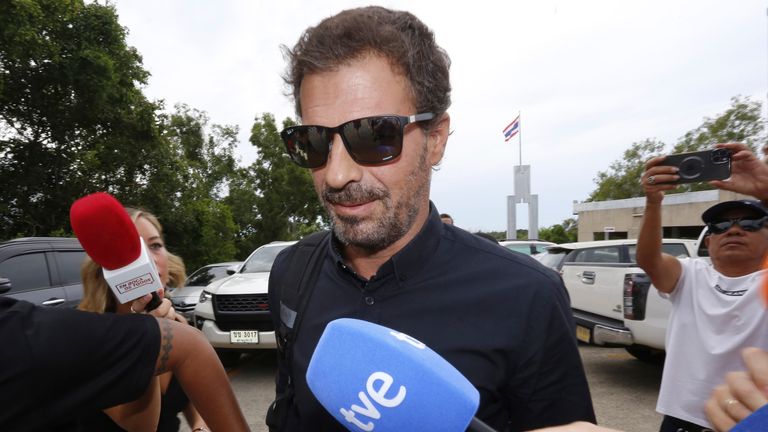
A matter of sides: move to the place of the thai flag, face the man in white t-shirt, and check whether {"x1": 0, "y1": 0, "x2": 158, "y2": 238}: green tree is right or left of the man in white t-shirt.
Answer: right

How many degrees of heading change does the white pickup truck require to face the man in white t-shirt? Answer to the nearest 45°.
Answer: approximately 135° to its right

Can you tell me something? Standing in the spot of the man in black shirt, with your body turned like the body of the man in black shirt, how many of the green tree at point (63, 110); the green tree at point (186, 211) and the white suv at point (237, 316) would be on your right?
3

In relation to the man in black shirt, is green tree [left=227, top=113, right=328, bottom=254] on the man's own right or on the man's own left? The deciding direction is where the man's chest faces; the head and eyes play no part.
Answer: on the man's own right

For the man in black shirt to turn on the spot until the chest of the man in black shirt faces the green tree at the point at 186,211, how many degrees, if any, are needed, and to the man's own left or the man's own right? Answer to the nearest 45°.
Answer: approximately 90° to the man's own right

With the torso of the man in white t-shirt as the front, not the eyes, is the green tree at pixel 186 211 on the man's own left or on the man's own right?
on the man's own right

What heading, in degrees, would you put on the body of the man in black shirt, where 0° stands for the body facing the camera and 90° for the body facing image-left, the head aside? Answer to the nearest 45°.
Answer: approximately 45°

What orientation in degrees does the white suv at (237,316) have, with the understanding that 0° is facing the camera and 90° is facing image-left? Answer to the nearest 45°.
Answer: approximately 45°

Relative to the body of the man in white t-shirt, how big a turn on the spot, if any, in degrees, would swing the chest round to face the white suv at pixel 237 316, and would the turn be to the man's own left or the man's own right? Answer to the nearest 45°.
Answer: approximately 90° to the man's own right

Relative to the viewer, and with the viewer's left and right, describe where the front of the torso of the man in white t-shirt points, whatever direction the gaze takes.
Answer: facing the viewer

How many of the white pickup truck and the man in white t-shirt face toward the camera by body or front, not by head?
1

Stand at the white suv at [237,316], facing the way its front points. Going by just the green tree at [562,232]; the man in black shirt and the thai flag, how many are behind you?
2

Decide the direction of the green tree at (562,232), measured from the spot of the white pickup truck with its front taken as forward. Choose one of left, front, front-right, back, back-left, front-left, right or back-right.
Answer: front-left
